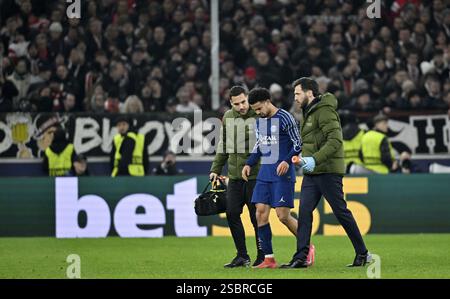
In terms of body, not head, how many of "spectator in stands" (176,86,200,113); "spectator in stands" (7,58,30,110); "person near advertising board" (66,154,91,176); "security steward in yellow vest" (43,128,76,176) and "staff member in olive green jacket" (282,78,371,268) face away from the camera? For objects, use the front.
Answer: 1

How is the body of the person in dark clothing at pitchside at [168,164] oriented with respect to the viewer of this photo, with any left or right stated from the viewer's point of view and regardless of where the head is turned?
facing the viewer

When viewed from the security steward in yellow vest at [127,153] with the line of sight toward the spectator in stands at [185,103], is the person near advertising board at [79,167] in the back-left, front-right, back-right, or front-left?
back-left

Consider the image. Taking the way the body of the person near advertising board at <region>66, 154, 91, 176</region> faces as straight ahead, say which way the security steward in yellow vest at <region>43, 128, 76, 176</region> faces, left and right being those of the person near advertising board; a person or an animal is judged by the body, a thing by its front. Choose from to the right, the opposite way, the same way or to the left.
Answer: the opposite way

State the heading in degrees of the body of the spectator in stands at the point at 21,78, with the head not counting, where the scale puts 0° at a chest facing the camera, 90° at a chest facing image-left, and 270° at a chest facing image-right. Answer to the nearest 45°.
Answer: approximately 0°

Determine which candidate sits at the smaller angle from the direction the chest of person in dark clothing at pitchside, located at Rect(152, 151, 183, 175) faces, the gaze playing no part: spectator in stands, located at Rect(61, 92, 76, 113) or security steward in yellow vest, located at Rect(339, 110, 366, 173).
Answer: the security steward in yellow vest

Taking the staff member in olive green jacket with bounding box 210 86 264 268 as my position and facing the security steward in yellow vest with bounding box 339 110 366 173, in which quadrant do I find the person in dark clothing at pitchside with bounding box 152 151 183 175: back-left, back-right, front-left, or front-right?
front-left

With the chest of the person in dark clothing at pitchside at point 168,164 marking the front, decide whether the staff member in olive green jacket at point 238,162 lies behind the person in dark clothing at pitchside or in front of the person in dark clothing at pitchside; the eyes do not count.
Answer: in front

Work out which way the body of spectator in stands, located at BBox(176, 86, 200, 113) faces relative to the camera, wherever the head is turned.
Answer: toward the camera

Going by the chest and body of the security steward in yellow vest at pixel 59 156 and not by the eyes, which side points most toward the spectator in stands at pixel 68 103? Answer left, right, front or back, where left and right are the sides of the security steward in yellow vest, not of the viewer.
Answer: front
